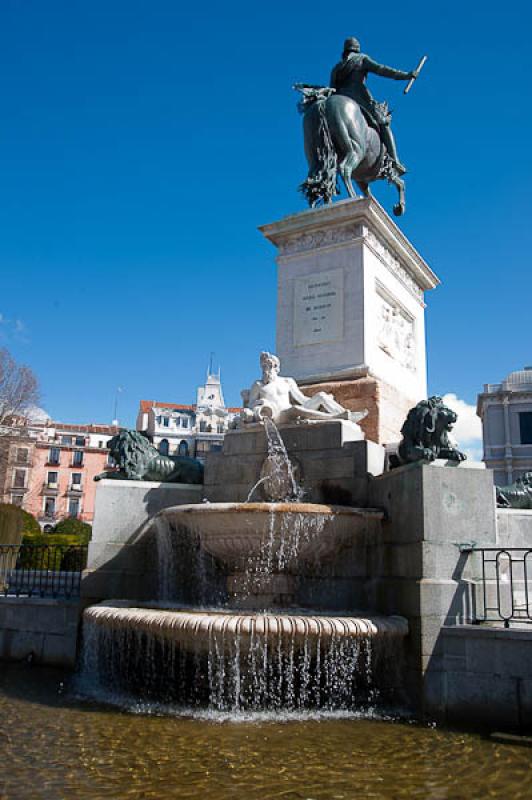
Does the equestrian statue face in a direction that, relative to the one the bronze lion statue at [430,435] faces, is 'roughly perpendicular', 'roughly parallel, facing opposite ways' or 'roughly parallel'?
roughly perpendicular

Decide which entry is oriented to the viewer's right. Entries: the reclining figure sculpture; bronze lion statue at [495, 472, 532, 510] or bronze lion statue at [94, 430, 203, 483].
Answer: bronze lion statue at [495, 472, 532, 510]

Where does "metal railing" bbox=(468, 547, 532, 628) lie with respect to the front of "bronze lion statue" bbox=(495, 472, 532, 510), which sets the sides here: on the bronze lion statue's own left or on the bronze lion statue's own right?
on the bronze lion statue's own right

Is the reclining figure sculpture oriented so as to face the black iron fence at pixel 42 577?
no

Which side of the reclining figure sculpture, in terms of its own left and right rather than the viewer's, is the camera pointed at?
front

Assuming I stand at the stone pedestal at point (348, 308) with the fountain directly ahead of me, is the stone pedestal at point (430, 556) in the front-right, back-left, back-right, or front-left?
front-left

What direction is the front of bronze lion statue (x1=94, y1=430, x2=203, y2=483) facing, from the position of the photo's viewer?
facing to the left of the viewer

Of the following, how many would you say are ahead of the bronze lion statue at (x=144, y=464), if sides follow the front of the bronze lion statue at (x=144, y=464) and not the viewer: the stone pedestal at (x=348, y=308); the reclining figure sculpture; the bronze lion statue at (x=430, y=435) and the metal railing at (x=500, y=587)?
0

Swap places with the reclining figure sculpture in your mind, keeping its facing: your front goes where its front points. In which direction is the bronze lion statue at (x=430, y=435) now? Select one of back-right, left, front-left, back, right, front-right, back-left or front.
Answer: front-left

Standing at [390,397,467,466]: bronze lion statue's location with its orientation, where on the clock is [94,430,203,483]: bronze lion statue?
[94,430,203,483]: bronze lion statue is roughly at 5 o'clock from [390,397,467,466]: bronze lion statue.

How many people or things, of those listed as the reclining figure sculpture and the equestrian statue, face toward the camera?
1

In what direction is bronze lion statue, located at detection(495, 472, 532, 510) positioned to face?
to the viewer's right

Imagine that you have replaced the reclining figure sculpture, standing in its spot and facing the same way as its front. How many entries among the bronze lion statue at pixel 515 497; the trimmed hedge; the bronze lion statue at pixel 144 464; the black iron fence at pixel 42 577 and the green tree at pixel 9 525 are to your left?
1

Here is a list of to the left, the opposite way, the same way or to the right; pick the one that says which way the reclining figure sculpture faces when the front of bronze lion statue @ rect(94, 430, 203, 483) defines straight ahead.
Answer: to the left

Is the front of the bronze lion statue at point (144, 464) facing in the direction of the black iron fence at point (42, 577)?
yes

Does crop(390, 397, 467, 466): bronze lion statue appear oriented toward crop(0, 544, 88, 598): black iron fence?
no

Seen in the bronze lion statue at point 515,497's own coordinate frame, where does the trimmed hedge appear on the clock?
The trimmed hedge is roughly at 7 o'clock from the bronze lion statue.
